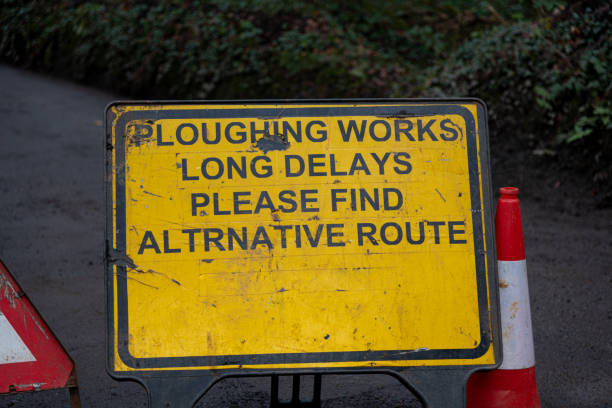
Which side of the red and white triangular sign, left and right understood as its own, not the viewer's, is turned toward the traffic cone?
left

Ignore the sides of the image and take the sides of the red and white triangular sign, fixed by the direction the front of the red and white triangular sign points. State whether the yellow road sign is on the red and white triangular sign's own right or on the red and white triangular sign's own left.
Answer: on the red and white triangular sign's own left

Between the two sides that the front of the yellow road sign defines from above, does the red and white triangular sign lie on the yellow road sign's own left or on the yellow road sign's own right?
on the yellow road sign's own right

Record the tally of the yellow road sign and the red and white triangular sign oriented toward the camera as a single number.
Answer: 2

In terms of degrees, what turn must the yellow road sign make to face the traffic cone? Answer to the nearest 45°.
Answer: approximately 90° to its left

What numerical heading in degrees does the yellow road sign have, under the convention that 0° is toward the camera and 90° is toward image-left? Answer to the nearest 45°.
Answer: approximately 0°
